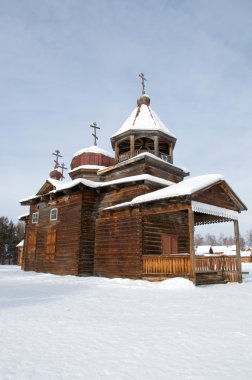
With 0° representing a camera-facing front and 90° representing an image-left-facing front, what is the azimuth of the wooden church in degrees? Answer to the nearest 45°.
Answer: approximately 315°
